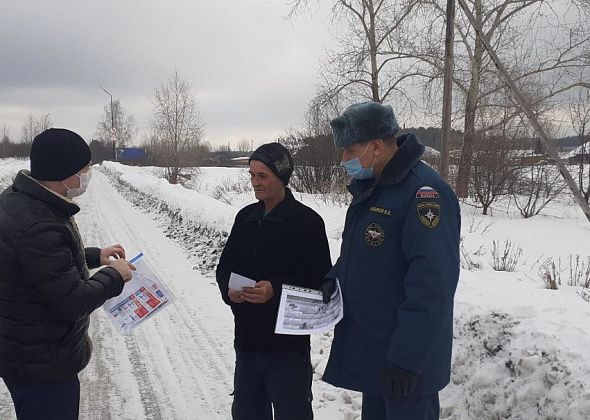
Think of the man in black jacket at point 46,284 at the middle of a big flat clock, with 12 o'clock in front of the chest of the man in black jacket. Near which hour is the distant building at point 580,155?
The distant building is roughly at 11 o'clock from the man in black jacket.

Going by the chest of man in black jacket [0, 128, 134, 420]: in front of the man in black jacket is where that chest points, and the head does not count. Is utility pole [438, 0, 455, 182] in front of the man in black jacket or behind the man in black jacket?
in front

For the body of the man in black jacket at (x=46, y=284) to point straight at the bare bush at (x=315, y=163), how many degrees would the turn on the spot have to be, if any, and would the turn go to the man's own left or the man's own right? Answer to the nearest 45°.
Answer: approximately 45° to the man's own left

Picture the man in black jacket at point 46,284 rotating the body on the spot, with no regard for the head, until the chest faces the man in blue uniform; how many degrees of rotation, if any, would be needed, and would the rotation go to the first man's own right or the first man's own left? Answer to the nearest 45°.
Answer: approximately 45° to the first man's own right

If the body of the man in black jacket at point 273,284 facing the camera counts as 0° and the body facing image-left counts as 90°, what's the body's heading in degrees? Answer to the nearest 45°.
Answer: approximately 45°

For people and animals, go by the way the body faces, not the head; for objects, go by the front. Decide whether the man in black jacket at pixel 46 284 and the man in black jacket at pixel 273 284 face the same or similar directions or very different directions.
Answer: very different directions

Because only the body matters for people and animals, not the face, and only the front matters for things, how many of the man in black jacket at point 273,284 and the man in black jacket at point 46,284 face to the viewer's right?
1

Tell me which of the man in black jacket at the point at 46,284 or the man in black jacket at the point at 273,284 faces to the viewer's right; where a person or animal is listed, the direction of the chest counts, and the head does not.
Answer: the man in black jacket at the point at 46,284

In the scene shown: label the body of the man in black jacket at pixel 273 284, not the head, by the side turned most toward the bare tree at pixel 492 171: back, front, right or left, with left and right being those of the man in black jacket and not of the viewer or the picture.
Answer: back

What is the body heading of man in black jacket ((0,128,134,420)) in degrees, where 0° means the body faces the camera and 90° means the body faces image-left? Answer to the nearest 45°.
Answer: approximately 270°

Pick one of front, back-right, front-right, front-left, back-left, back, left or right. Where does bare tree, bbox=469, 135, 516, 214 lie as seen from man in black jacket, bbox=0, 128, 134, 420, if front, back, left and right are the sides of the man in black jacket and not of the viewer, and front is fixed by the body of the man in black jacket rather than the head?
front-left

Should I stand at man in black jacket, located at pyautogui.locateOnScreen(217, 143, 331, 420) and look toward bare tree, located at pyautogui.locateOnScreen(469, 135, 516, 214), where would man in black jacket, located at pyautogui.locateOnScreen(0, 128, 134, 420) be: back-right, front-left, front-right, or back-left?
back-left

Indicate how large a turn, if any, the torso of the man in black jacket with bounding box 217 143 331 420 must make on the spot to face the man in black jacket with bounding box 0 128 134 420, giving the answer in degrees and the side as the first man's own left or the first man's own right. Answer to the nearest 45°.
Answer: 0° — they already face them

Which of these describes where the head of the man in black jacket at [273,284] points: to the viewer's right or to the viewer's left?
to the viewer's left

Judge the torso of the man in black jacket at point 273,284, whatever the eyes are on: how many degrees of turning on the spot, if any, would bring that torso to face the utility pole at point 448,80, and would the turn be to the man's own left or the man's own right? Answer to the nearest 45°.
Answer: approximately 180°

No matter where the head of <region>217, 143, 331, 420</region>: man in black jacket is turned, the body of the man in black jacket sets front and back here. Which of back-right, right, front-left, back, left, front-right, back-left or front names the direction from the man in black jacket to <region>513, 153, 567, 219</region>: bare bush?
back
